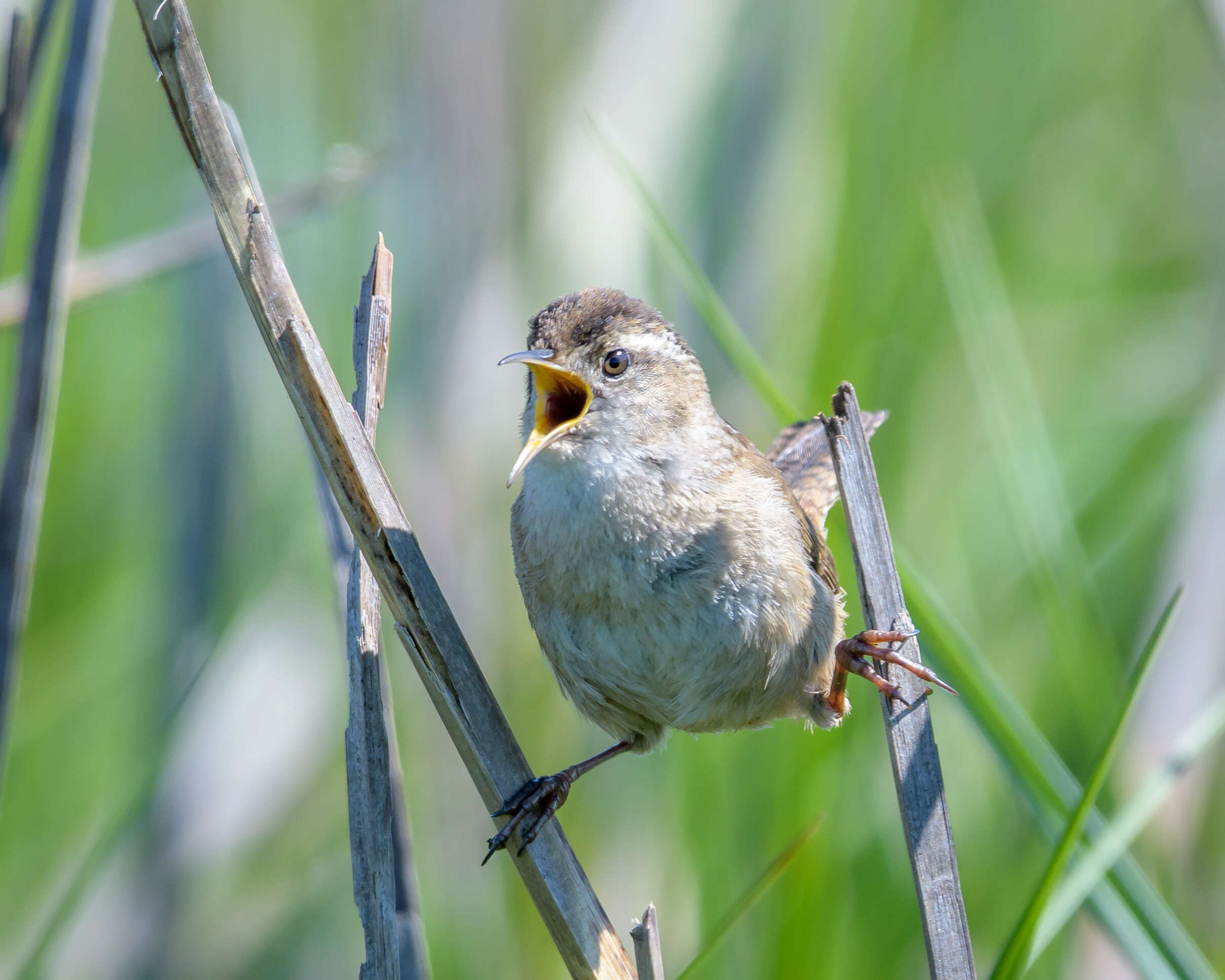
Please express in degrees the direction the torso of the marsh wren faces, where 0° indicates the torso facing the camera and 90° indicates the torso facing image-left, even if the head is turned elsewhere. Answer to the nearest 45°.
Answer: approximately 45°

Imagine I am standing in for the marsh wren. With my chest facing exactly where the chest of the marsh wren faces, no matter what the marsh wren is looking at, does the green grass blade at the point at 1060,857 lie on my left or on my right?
on my left

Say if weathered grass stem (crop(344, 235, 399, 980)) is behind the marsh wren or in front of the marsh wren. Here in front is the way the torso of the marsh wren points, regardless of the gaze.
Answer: in front
